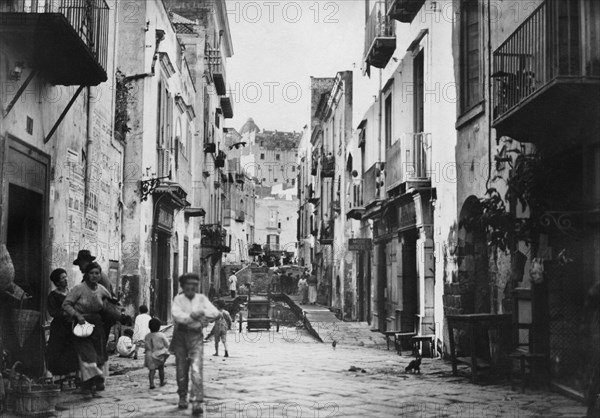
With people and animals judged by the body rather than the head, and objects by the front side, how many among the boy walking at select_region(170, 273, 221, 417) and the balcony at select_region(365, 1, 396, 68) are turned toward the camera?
1

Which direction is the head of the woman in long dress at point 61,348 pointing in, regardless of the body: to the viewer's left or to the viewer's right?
to the viewer's right

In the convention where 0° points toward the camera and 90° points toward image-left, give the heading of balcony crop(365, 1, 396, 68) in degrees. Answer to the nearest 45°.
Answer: approximately 90°

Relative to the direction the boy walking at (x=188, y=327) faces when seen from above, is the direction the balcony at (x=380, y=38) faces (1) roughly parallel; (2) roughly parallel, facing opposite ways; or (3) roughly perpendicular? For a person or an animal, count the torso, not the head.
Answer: roughly perpendicular

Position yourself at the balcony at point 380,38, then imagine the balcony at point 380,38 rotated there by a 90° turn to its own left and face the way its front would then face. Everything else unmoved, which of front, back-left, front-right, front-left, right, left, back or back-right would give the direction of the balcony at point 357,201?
back

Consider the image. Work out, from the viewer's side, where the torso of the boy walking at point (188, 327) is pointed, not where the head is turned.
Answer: toward the camera

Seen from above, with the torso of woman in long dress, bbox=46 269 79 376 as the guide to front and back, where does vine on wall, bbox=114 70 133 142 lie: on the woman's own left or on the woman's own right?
on the woman's own left

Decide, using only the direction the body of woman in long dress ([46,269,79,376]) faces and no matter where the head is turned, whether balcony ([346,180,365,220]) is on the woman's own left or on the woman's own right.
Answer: on the woman's own left

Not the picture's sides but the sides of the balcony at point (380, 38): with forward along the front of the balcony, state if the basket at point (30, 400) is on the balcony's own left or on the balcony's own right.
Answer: on the balcony's own left

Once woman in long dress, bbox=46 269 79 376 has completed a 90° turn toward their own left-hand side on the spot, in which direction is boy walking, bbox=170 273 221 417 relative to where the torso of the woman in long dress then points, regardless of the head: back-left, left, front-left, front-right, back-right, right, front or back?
right

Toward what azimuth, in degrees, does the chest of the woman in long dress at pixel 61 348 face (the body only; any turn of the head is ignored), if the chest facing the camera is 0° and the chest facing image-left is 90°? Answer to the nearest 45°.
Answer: approximately 315°

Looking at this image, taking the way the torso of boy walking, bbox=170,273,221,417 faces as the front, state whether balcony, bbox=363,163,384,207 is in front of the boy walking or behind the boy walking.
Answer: behind
